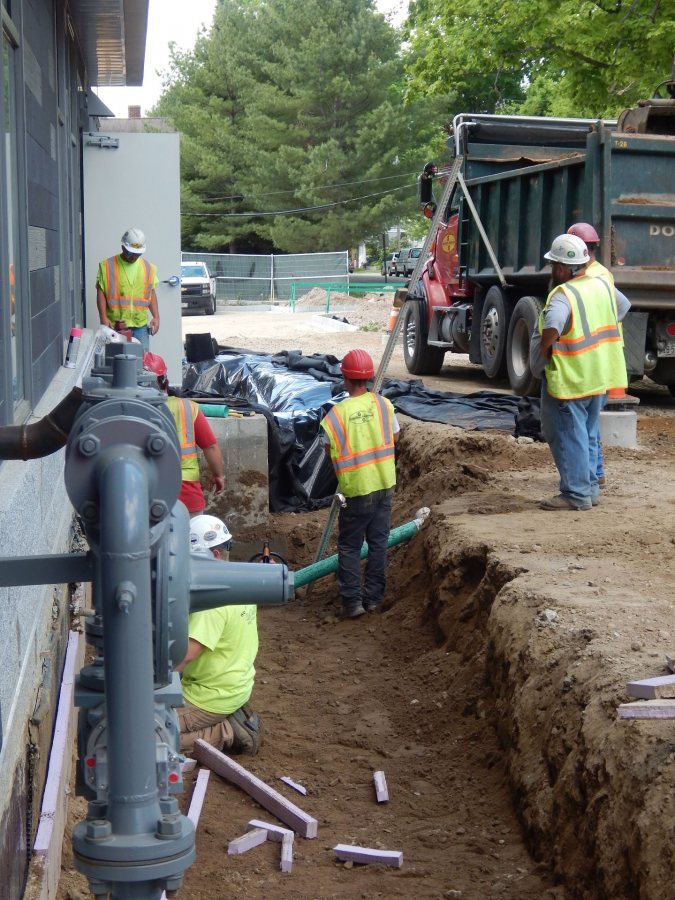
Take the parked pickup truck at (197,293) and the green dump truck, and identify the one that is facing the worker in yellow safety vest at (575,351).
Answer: the parked pickup truck

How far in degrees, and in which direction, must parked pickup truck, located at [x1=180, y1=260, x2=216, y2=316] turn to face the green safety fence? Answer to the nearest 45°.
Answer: approximately 135° to its left

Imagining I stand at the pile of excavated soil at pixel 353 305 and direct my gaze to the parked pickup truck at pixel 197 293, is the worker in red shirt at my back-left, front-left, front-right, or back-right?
front-left

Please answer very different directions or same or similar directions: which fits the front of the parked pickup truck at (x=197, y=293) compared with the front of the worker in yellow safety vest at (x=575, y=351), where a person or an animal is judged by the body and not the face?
very different directions

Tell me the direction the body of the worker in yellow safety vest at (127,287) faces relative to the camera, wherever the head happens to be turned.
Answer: toward the camera

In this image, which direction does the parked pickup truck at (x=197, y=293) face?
toward the camera

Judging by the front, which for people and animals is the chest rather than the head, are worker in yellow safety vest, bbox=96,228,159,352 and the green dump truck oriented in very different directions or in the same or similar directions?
very different directions

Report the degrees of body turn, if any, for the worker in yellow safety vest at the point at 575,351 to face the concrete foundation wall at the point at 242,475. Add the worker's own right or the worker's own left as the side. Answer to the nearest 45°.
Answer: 0° — they already face it

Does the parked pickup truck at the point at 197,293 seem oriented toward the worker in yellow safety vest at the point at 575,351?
yes

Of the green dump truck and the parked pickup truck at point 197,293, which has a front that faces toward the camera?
the parked pickup truck

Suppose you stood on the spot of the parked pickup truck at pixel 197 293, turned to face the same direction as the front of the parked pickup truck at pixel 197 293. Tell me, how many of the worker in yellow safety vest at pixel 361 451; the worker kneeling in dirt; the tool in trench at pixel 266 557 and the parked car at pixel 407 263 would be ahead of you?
3

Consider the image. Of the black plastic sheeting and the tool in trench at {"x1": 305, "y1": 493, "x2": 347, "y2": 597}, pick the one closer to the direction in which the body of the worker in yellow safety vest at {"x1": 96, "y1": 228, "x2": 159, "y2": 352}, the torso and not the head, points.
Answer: the tool in trench

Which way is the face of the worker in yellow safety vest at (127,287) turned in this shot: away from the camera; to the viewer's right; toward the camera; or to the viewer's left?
toward the camera

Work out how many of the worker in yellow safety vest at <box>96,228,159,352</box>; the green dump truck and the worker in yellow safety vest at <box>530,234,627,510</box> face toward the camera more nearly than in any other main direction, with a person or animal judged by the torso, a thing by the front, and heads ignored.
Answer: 1

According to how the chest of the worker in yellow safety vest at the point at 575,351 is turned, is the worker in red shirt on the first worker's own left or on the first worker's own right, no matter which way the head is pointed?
on the first worker's own left

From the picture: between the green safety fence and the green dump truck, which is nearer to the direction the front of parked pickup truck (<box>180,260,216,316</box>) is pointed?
the green dump truck

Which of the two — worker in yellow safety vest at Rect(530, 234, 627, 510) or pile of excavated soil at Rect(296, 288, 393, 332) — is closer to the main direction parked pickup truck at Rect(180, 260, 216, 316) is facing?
the worker in yellow safety vest

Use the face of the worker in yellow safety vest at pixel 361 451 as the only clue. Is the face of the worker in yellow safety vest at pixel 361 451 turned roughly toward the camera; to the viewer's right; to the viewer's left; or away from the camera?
away from the camera

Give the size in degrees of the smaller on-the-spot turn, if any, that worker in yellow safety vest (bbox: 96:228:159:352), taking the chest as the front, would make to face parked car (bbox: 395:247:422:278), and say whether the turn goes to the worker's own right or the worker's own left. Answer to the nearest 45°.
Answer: approximately 180°

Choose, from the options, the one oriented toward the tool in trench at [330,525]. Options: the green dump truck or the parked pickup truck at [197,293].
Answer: the parked pickup truck

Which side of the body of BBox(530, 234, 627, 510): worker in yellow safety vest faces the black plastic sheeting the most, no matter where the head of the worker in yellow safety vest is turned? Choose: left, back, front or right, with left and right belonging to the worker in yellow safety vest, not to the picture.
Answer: front

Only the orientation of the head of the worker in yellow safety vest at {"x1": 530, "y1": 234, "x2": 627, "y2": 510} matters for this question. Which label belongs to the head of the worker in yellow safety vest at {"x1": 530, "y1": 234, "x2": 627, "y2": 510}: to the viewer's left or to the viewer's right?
to the viewer's left

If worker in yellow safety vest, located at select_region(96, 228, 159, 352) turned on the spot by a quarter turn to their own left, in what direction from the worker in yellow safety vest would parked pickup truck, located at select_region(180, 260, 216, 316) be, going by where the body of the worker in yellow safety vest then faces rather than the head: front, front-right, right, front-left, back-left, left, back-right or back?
left

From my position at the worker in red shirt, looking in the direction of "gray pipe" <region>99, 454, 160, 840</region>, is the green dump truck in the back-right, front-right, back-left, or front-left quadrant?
back-left
